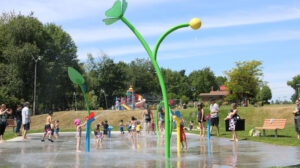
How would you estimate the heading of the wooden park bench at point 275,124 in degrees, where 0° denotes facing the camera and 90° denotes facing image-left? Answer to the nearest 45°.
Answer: approximately 45°
